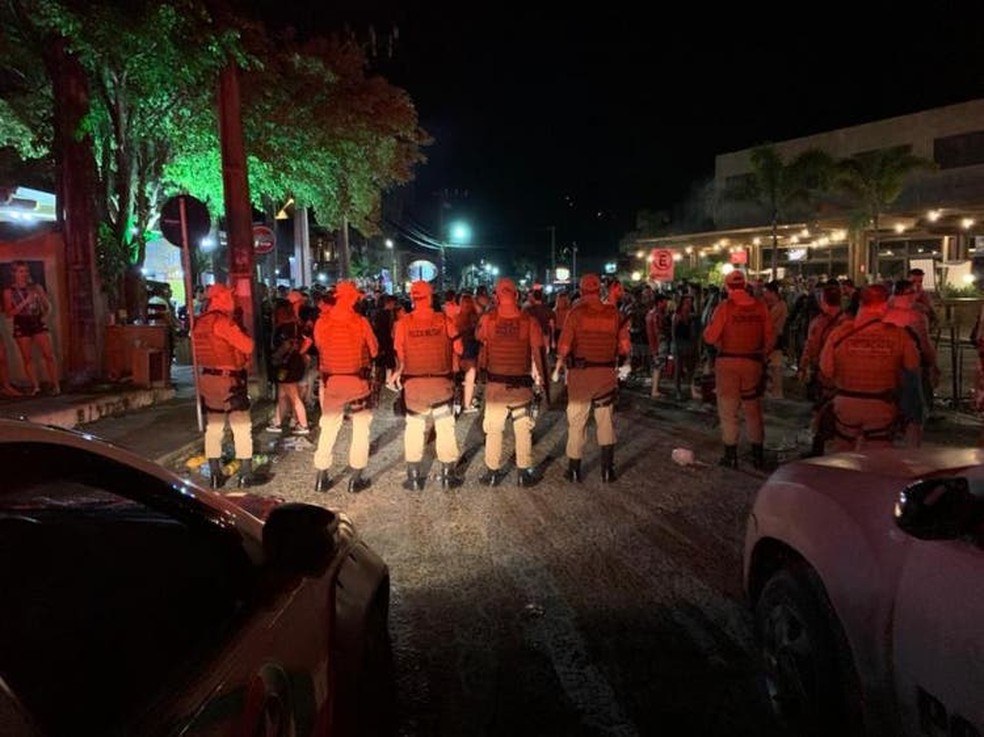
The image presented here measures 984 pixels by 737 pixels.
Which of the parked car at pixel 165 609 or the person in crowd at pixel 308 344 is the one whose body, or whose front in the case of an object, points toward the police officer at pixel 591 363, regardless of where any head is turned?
the parked car

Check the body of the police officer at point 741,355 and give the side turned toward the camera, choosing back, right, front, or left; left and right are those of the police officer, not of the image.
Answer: back

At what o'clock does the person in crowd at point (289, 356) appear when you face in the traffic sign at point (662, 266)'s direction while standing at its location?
The person in crowd is roughly at 1 o'clock from the traffic sign.

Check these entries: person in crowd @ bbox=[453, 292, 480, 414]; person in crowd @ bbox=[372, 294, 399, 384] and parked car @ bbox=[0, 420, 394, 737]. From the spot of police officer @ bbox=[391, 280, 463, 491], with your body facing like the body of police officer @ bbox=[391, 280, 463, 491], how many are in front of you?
2

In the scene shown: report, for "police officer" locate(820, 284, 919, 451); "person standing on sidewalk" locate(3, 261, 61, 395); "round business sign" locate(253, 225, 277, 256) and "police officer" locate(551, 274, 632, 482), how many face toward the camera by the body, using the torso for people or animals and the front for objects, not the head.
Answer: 2

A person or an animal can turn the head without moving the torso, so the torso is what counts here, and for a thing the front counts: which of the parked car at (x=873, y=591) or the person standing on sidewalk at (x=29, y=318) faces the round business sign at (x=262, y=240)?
the parked car

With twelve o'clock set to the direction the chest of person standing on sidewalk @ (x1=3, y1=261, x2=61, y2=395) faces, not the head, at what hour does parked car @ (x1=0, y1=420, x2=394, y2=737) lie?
The parked car is roughly at 12 o'clock from the person standing on sidewalk.

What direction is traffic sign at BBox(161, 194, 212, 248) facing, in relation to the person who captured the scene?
facing away from the viewer

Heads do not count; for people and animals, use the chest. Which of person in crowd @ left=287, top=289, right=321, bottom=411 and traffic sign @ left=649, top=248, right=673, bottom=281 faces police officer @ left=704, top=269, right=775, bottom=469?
the traffic sign

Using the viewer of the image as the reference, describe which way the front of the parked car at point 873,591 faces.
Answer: facing away from the viewer and to the left of the viewer

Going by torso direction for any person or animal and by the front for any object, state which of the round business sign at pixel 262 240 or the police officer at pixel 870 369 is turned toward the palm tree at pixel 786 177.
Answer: the police officer

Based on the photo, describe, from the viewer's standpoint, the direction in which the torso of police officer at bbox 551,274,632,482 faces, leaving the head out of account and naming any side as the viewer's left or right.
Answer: facing away from the viewer
